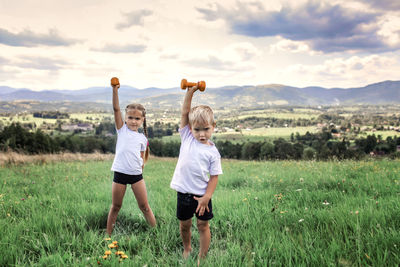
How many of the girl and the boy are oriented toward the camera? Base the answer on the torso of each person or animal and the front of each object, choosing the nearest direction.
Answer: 2

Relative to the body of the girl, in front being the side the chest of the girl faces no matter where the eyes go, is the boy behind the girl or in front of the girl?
in front

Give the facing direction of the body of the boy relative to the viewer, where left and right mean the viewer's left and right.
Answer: facing the viewer

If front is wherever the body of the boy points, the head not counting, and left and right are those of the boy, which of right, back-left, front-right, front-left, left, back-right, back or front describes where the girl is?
back-right
